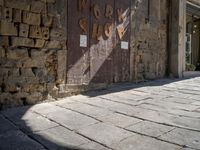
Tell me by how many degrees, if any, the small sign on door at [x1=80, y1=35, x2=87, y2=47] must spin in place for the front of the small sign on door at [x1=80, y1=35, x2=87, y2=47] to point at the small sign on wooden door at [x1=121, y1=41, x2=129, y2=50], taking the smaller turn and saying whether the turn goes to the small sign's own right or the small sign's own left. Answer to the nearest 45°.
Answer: approximately 135° to the small sign's own left

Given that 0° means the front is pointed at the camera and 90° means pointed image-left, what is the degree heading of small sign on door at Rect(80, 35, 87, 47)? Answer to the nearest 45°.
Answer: approximately 0°

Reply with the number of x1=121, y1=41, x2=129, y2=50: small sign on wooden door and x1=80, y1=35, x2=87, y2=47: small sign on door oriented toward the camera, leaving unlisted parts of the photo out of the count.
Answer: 2

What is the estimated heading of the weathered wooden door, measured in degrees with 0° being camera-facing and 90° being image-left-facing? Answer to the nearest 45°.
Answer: approximately 0°
